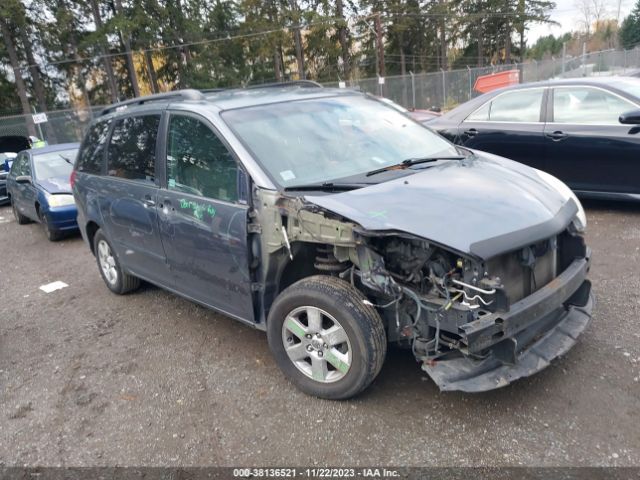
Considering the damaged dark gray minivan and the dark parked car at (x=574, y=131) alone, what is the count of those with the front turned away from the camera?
0

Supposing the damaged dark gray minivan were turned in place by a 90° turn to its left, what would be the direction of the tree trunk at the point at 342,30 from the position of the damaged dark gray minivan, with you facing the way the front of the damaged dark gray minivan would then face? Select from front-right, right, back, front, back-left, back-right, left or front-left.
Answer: front-left

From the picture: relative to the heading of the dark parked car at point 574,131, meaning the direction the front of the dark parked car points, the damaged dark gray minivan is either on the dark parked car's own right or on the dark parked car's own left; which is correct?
on the dark parked car's own right

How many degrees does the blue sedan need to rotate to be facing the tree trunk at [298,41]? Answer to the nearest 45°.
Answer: approximately 90° to its left

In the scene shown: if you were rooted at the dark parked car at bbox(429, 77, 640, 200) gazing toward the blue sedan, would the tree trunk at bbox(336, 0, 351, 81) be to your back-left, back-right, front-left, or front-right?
front-right

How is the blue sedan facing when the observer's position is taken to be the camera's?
facing the viewer and to the right of the viewer

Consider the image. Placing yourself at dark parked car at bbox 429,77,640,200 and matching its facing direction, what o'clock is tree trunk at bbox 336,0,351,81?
The tree trunk is roughly at 8 o'clock from the dark parked car.

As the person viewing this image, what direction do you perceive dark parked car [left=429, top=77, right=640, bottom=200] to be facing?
facing to the right of the viewer

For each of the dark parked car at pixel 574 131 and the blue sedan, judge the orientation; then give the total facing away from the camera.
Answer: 0

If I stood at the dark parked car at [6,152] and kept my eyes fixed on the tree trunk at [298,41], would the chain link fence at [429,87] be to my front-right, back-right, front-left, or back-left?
front-right

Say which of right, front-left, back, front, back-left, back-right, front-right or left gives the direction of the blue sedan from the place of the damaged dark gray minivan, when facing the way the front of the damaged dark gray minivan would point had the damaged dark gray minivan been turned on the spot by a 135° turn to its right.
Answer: front-right

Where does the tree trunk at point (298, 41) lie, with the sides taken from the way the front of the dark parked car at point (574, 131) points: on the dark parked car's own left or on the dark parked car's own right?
on the dark parked car's own left

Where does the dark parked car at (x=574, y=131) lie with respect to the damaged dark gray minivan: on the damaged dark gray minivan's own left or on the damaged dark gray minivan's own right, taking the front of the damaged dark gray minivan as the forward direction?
on the damaged dark gray minivan's own left

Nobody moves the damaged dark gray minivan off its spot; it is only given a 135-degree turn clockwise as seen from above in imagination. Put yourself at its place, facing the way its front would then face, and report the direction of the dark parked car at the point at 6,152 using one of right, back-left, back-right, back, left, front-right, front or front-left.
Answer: front-right

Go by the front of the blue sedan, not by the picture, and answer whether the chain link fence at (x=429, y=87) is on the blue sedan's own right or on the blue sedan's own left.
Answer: on the blue sedan's own left
